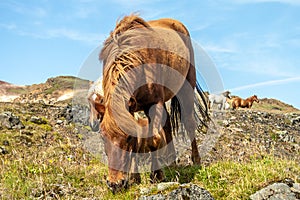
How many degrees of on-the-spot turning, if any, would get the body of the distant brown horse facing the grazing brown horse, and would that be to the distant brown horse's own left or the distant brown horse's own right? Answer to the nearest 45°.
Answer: approximately 90° to the distant brown horse's own right

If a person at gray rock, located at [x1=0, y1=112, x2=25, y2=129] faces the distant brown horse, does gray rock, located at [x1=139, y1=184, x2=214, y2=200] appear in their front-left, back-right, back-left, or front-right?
back-right

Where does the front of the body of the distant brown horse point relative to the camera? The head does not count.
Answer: to the viewer's right

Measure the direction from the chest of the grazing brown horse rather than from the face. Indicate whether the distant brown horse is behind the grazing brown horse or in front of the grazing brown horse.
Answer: behind

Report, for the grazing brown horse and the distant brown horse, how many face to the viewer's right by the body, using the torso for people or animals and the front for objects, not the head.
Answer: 1

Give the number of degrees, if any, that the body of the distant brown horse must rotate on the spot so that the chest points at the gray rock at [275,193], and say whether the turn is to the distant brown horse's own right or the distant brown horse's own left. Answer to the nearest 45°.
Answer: approximately 90° to the distant brown horse's own right

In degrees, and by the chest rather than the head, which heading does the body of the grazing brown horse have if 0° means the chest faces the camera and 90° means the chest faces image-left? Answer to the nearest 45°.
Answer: approximately 45°

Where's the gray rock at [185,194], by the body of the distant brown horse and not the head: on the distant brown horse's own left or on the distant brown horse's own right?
on the distant brown horse's own right

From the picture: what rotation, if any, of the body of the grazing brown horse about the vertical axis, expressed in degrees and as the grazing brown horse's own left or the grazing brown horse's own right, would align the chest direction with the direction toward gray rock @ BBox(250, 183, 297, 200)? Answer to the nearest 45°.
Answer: approximately 90° to the grazing brown horse's own left

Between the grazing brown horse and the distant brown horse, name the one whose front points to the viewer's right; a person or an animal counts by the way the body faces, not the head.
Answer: the distant brown horse

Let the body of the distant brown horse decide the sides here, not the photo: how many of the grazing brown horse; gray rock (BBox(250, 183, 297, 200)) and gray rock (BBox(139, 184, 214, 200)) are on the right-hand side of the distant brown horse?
3
